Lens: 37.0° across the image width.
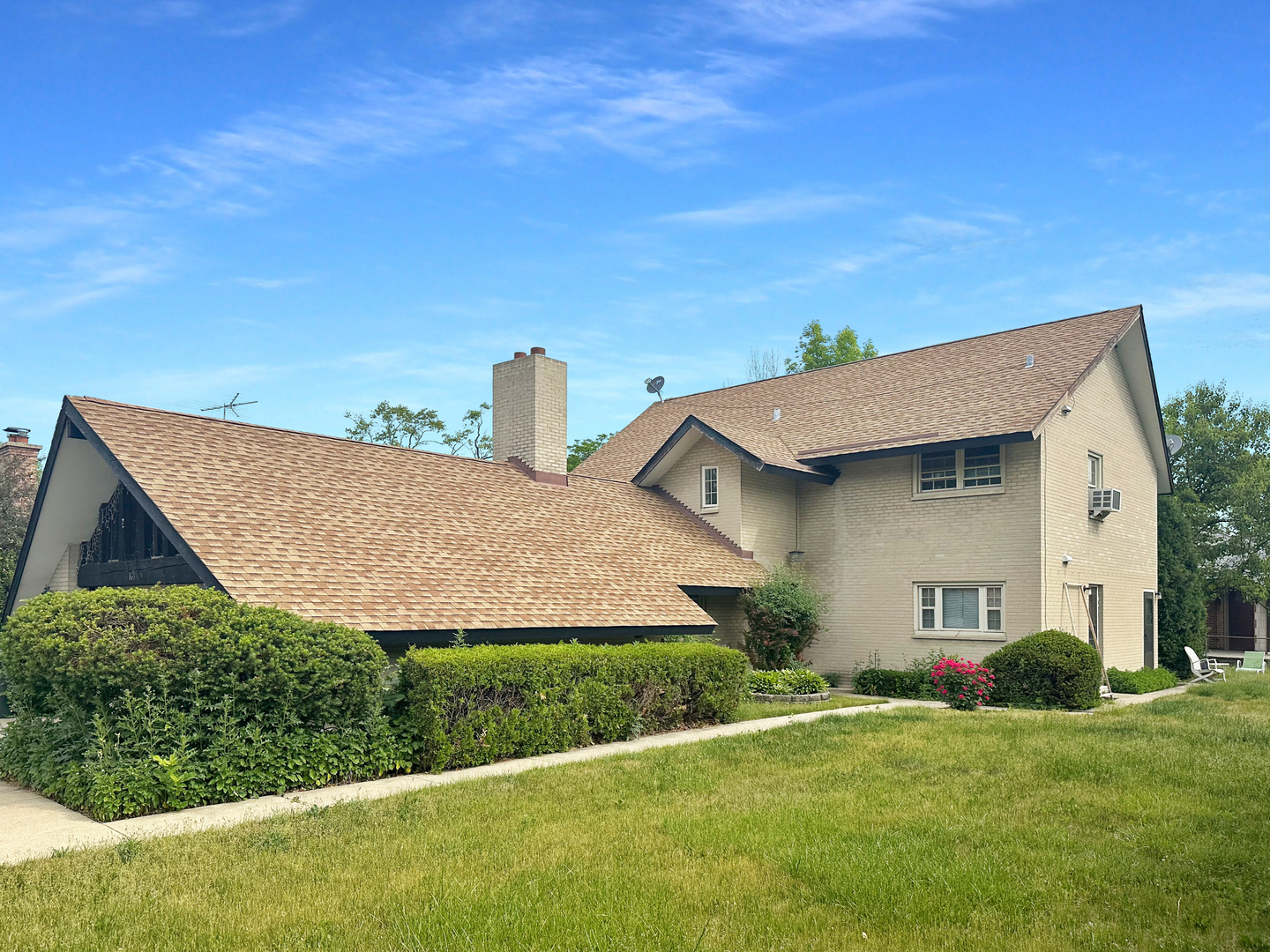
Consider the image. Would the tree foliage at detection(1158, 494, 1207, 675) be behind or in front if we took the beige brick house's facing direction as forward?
behind

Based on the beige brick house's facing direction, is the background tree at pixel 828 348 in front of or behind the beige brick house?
behind

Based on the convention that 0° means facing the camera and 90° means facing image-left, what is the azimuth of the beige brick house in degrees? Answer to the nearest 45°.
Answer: approximately 45°

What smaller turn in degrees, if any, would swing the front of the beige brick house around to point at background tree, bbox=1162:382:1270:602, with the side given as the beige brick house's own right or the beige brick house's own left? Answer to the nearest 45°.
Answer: approximately 180°

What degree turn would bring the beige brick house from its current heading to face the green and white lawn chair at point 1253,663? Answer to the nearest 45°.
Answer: approximately 180°
